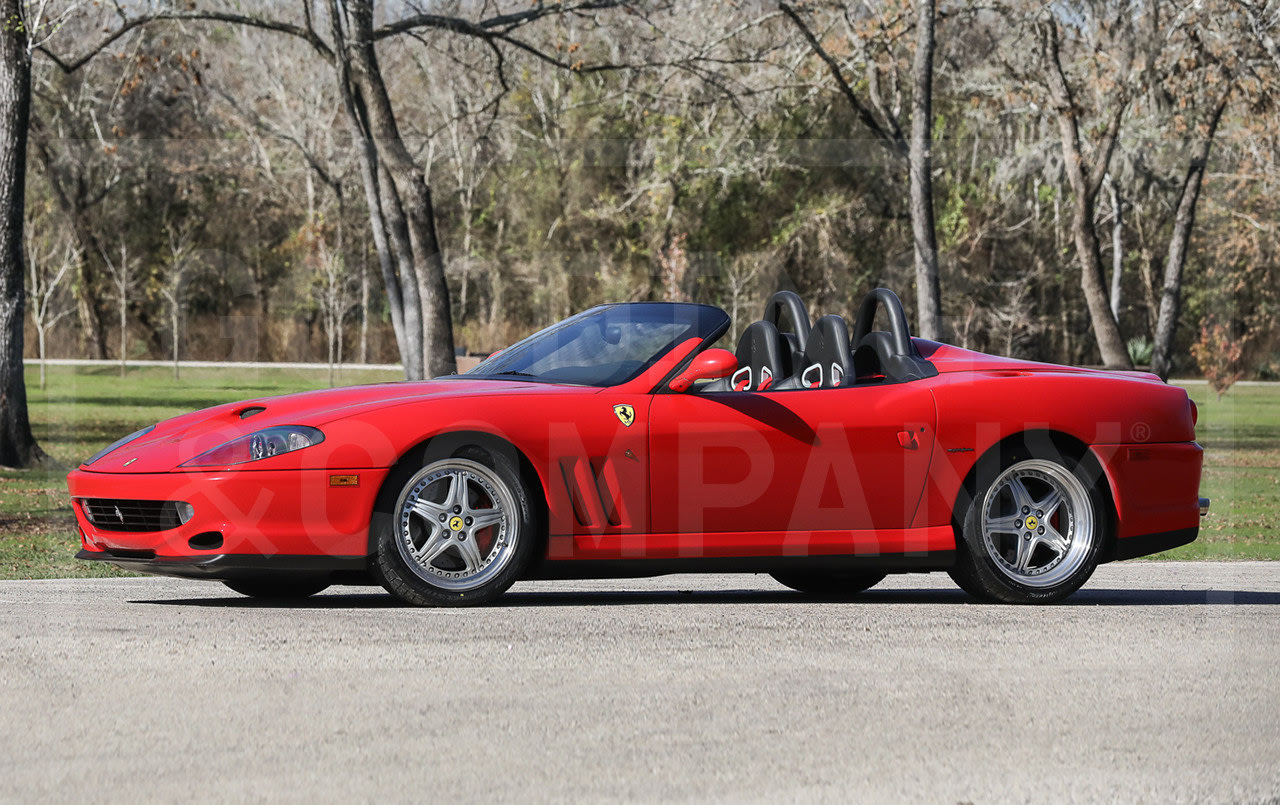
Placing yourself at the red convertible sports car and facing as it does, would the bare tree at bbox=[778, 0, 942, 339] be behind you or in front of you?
behind

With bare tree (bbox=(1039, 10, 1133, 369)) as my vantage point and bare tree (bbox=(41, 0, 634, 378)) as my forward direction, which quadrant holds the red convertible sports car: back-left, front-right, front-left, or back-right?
front-left

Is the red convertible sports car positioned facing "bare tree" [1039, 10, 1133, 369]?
no

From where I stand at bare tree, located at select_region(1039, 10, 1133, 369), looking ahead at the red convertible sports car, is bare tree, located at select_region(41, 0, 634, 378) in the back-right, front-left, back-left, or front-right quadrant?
front-right

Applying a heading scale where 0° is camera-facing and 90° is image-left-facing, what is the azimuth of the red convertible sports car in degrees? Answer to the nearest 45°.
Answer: approximately 45°

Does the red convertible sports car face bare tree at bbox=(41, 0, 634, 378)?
no

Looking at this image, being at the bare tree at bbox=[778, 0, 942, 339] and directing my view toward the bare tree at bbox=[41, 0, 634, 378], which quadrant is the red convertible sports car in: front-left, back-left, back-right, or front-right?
front-left
